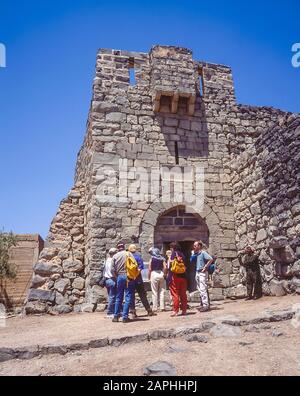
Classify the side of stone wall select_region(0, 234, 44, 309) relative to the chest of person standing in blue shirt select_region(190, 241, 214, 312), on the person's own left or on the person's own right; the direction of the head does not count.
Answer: on the person's own right

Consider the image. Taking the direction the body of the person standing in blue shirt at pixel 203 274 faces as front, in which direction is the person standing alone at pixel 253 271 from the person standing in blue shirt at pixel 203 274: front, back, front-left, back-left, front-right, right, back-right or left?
back

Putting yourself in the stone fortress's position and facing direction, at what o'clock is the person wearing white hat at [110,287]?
The person wearing white hat is roughly at 1 o'clock from the stone fortress.

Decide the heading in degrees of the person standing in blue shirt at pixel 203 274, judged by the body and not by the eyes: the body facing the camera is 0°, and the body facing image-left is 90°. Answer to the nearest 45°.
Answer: approximately 45°

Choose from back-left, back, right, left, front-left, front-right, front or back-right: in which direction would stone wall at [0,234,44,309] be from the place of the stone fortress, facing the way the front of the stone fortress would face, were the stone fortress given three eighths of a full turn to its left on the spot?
left

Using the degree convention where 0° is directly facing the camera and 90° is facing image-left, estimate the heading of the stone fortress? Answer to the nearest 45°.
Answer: approximately 0°

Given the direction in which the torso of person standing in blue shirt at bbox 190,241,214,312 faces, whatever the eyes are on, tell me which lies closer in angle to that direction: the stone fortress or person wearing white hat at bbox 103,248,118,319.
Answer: the person wearing white hat
